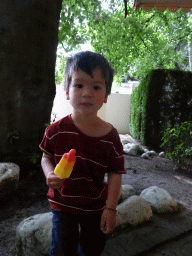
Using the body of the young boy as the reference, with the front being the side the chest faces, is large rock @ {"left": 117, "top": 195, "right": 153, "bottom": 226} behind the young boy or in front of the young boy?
behind

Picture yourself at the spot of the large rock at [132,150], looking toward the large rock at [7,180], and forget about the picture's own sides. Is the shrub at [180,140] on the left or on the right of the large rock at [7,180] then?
left

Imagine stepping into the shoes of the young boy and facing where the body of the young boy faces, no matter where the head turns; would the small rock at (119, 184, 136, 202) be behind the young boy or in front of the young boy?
behind

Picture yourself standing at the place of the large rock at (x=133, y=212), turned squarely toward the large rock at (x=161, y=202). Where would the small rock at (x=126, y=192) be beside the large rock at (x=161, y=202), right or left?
left

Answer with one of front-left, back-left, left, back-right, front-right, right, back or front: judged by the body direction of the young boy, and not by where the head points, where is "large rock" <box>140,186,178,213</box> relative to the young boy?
back-left

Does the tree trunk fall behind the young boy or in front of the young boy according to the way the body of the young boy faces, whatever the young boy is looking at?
behind

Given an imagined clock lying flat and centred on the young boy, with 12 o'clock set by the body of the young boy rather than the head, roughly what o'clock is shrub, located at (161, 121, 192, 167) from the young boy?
The shrub is roughly at 7 o'clock from the young boy.

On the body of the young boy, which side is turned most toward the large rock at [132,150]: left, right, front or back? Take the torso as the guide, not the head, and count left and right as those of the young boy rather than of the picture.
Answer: back

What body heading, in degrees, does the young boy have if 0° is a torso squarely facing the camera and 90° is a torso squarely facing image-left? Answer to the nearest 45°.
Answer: approximately 0°
